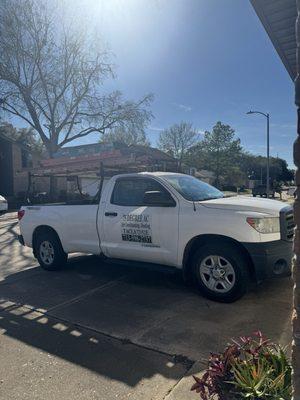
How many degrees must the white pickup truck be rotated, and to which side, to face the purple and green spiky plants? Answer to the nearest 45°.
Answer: approximately 45° to its right

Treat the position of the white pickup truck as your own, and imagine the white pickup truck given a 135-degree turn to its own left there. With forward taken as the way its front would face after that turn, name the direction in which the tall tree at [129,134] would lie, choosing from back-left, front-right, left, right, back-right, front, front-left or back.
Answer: front

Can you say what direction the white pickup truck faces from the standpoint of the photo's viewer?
facing the viewer and to the right of the viewer
